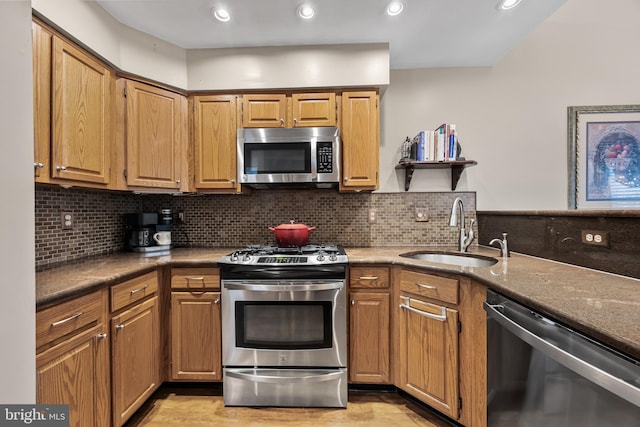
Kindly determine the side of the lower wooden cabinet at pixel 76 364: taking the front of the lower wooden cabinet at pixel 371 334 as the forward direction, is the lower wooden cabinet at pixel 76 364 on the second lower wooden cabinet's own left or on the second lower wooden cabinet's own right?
on the second lower wooden cabinet's own right

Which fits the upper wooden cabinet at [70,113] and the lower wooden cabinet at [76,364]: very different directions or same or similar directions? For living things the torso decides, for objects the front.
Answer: same or similar directions

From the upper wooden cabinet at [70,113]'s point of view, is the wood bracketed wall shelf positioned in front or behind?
in front

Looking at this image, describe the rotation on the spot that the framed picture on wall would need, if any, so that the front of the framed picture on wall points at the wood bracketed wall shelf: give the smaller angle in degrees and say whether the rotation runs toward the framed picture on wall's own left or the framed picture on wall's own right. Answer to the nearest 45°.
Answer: approximately 45° to the framed picture on wall's own right

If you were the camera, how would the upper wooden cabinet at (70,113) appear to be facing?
facing the viewer and to the right of the viewer

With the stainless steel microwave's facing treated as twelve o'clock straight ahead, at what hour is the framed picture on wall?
The framed picture on wall is roughly at 9 o'clock from the stainless steel microwave.

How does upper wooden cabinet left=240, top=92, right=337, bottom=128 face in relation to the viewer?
toward the camera

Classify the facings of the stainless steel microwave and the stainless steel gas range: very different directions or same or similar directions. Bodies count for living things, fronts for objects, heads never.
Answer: same or similar directions

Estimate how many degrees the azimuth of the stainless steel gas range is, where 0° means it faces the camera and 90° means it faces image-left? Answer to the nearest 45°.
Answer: approximately 0°

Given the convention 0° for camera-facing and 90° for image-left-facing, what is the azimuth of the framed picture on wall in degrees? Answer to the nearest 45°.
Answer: approximately 0°

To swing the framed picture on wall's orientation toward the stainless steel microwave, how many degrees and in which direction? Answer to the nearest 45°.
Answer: approximately 45° to its right

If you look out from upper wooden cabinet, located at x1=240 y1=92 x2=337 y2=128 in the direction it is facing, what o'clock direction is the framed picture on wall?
The framed picture on wall is roughly at 9 o'clock from the upper wooden cabinet.

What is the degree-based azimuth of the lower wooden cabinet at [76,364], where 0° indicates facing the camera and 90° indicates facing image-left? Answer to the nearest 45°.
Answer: approximately 315°

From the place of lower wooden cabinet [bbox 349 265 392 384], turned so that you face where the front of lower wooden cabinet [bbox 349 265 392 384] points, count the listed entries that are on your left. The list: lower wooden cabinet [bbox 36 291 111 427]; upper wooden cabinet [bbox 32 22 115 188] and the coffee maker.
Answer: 0
